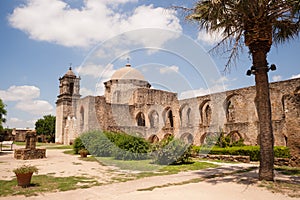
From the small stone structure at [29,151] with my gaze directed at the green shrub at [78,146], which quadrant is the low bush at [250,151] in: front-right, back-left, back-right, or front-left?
front-right

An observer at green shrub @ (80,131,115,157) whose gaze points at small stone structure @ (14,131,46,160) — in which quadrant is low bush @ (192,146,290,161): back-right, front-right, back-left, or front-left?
back-left

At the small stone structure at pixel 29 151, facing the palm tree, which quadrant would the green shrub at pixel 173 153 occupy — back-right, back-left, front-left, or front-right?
front-left

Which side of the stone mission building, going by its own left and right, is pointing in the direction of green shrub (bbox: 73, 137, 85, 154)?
left

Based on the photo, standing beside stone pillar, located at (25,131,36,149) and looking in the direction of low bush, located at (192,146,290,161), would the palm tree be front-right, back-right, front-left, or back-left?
front-right

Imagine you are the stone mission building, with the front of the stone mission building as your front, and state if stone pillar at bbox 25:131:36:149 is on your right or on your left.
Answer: on your left

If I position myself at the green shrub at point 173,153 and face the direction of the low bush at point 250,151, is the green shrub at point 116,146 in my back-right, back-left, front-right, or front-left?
back-left

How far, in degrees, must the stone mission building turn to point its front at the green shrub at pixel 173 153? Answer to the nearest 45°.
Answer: approximately 135° to its left
